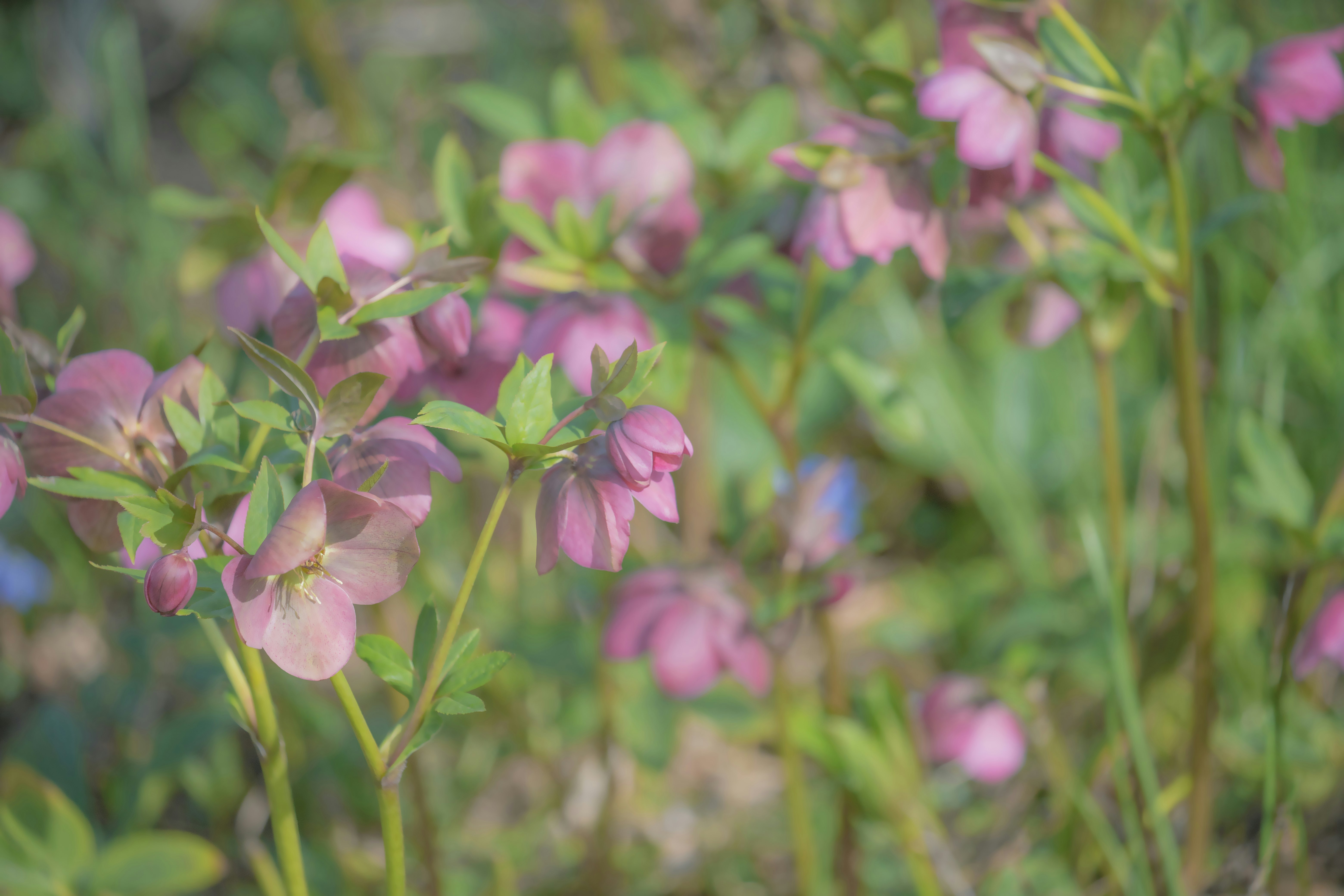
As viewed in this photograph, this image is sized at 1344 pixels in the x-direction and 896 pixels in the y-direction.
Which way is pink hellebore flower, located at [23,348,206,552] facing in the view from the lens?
facing the viewer and to the right of the viewer

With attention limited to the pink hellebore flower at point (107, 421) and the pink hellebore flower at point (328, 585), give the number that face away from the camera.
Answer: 0
